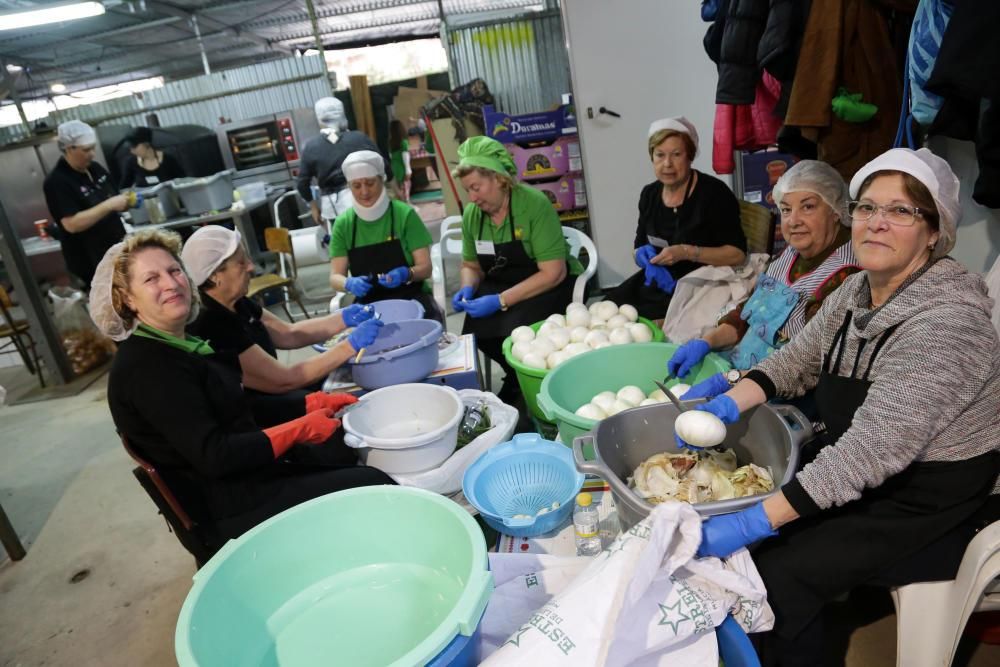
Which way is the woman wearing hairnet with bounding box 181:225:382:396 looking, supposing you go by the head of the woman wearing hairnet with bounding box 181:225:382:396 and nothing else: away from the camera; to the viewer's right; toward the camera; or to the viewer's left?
to the viewer's right

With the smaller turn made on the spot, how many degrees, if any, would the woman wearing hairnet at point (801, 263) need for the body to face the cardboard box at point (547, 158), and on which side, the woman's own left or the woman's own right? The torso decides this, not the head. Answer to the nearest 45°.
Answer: approximately 90° to the woman's own right

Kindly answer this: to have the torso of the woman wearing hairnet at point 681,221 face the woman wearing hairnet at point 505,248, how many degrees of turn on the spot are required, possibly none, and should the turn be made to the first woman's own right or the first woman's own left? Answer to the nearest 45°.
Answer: approximately 45° to the first woman's own right

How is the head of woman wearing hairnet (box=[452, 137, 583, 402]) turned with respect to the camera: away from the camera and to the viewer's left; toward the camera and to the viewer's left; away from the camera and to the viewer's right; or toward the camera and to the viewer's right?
toward the camera and to the viewer's left

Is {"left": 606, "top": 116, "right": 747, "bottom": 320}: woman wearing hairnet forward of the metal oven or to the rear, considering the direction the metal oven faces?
forward

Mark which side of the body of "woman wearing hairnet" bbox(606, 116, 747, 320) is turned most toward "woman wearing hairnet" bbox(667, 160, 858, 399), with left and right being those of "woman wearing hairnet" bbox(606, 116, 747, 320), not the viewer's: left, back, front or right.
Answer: left

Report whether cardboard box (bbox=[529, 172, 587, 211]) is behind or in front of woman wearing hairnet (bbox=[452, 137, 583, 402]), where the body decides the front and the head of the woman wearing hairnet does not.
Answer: behind

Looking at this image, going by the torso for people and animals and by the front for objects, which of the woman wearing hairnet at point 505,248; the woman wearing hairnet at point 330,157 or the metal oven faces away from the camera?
the woman wearing hairnet at point 330,157

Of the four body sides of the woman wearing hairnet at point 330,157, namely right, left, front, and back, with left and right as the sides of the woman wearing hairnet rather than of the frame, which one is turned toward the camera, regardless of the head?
back

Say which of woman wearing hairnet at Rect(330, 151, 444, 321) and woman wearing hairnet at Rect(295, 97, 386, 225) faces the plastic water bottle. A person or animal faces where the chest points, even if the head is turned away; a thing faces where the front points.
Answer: woman wearing hairnet at Rect(330, 151, 444, 321)

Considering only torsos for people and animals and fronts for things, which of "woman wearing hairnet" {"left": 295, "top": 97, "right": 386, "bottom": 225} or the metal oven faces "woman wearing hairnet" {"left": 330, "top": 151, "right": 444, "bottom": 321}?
the metal oven

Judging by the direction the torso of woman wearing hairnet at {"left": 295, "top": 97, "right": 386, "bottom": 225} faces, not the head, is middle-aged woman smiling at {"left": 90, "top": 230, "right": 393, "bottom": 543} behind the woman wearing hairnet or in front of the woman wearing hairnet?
behind
